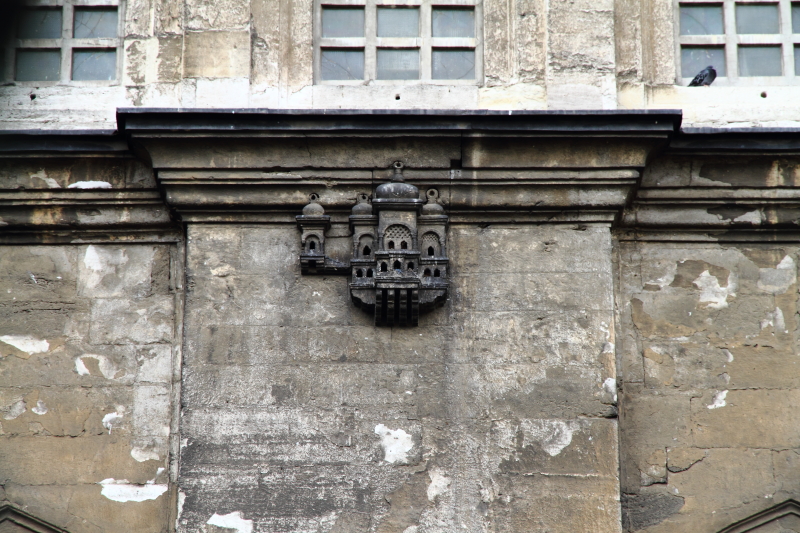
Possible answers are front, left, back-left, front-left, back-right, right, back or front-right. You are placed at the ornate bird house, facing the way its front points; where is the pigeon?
left

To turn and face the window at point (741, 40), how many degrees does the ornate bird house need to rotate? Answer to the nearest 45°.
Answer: approximately 90° to its left

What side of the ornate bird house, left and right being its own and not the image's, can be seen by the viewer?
front
